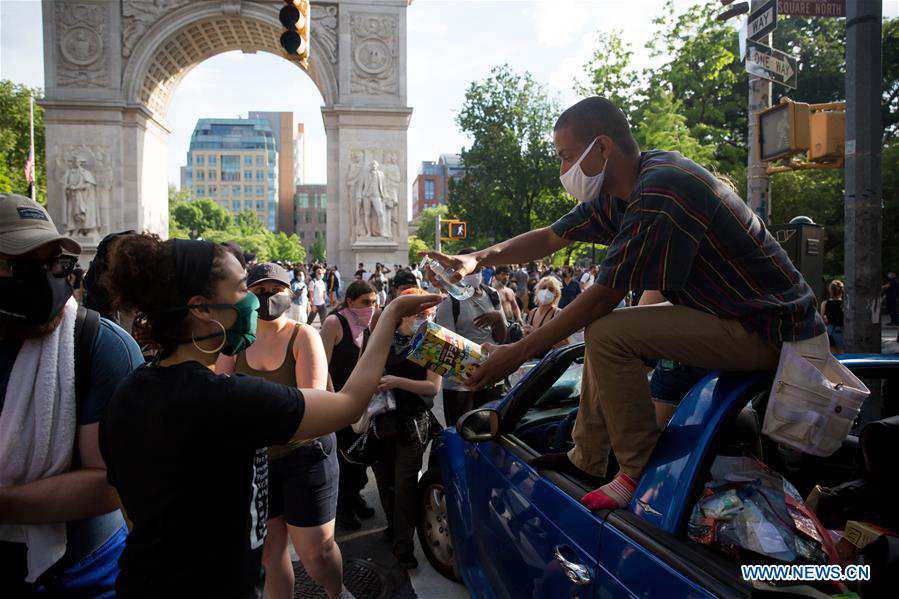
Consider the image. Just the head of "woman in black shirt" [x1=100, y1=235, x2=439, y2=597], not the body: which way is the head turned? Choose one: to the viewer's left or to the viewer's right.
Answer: to the viewer's right

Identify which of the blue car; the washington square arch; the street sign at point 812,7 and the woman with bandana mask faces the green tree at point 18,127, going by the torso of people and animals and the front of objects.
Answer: the blue car

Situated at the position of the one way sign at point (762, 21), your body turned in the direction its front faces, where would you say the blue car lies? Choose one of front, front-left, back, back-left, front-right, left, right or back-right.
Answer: front-left

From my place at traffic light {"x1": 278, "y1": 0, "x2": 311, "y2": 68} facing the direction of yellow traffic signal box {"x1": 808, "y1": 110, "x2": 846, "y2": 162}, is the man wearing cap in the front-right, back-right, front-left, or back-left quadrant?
front-right

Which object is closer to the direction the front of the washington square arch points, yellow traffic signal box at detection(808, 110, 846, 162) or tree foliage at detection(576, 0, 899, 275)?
the yellow traffic signal box

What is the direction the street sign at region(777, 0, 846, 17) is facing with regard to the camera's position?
facing the viewer

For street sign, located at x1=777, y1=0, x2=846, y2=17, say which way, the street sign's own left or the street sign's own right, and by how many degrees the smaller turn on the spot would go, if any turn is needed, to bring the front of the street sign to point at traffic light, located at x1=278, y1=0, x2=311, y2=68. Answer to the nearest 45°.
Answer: approximately 90° to the street sign's own right

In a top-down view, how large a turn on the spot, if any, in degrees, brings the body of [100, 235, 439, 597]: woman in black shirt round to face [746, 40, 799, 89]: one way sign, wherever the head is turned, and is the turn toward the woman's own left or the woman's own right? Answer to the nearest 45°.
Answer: approximately 45° to the woman's own left

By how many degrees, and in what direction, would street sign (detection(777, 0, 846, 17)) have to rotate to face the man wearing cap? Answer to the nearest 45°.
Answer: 0° — it already faces them

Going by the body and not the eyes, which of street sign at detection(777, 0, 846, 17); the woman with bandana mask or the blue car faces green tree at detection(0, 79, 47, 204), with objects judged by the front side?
the blue car

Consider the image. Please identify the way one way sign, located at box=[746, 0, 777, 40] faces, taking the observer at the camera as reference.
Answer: facing the viewer and to the left of the viewer

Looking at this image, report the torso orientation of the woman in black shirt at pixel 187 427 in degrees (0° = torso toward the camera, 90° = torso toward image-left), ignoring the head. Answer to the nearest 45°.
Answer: approximately 270°

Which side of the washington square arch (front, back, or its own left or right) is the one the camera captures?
front
